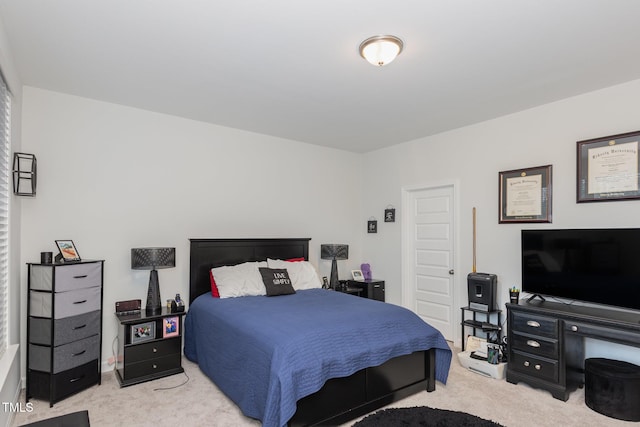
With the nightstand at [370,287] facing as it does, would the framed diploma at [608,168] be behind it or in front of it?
in front

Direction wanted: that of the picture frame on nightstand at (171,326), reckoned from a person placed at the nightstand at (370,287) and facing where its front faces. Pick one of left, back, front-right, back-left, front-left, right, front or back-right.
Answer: right

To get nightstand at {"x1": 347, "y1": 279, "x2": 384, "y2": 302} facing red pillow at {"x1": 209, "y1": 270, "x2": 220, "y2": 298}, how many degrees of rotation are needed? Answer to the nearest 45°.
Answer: approximately 90° to its right

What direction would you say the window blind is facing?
to the viewer's right

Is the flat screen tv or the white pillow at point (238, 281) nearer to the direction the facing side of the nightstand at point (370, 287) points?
the flat screen tv

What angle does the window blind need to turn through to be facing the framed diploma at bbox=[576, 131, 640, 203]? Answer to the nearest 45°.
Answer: approximately 45° to its right

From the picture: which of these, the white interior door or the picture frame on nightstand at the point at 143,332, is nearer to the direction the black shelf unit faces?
the picture frame on nightstand

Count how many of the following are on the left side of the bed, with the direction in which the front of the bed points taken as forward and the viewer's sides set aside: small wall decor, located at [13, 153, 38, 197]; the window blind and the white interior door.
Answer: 1

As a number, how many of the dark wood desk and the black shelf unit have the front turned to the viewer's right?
0

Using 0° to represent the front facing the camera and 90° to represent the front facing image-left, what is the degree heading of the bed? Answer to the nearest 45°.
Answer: approximately 315°

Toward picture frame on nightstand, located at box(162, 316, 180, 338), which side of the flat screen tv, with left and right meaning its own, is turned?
front

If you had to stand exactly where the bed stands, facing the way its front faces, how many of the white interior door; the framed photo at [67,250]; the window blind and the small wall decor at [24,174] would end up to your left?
1

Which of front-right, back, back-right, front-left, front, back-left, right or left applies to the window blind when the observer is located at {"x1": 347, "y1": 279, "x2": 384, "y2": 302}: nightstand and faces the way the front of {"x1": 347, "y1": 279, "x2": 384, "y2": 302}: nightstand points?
right
